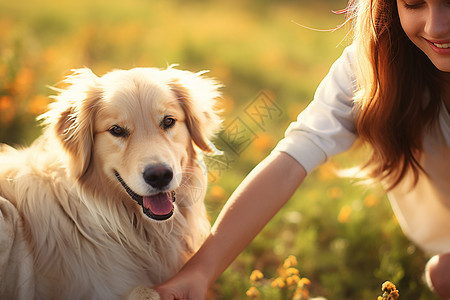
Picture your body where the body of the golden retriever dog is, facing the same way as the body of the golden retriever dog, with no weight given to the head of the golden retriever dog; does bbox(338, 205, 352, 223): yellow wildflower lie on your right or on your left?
on your left

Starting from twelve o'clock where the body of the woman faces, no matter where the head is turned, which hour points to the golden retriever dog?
The golden retriever dog is roughly at 2 o'clock from the woman.

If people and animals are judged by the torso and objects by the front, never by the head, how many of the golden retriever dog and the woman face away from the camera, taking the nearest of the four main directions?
0

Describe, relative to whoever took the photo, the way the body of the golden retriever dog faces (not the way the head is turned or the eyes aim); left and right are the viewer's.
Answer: facing the viewer and to the right of the viewer

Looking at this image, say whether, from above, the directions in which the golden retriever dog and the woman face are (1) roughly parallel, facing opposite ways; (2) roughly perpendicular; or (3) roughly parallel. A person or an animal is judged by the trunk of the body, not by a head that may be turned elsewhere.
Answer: roughly perpendicular

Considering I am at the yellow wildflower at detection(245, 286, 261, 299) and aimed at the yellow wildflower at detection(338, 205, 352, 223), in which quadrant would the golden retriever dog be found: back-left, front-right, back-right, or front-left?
back-left
